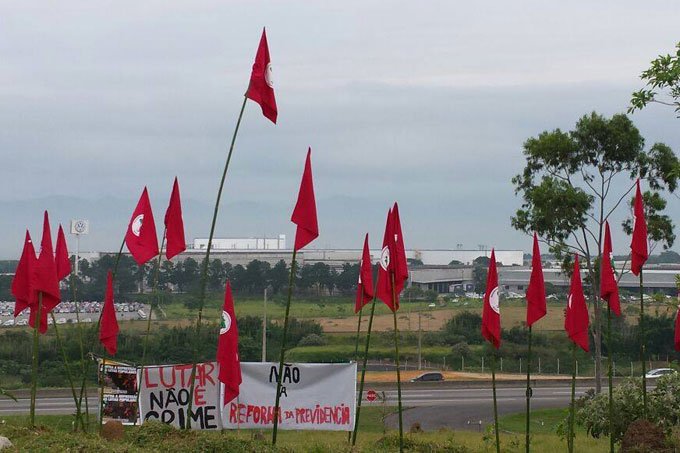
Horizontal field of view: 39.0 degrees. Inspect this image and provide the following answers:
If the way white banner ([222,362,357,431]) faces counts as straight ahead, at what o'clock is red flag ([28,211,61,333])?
The red flag is roughly at 2 o'clock from the white banner.

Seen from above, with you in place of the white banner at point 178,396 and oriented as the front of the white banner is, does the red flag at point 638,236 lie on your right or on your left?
on your left

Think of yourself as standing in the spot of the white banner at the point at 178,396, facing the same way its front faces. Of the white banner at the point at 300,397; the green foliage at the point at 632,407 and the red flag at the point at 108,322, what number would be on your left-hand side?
2

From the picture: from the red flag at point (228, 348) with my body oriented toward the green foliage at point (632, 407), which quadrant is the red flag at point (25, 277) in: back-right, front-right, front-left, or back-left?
back-left

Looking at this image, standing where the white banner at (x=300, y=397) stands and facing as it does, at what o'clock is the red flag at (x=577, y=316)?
The red flag is roughly at 10 o'clock from the white banner.

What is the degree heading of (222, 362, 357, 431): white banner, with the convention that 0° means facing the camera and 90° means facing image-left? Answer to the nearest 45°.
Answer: approximately 0°

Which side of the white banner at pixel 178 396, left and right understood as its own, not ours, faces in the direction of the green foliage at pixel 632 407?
left

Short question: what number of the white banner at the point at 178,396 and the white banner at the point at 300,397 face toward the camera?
2

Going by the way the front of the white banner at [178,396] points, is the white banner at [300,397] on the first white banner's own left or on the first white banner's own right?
on the first white banner's own left
